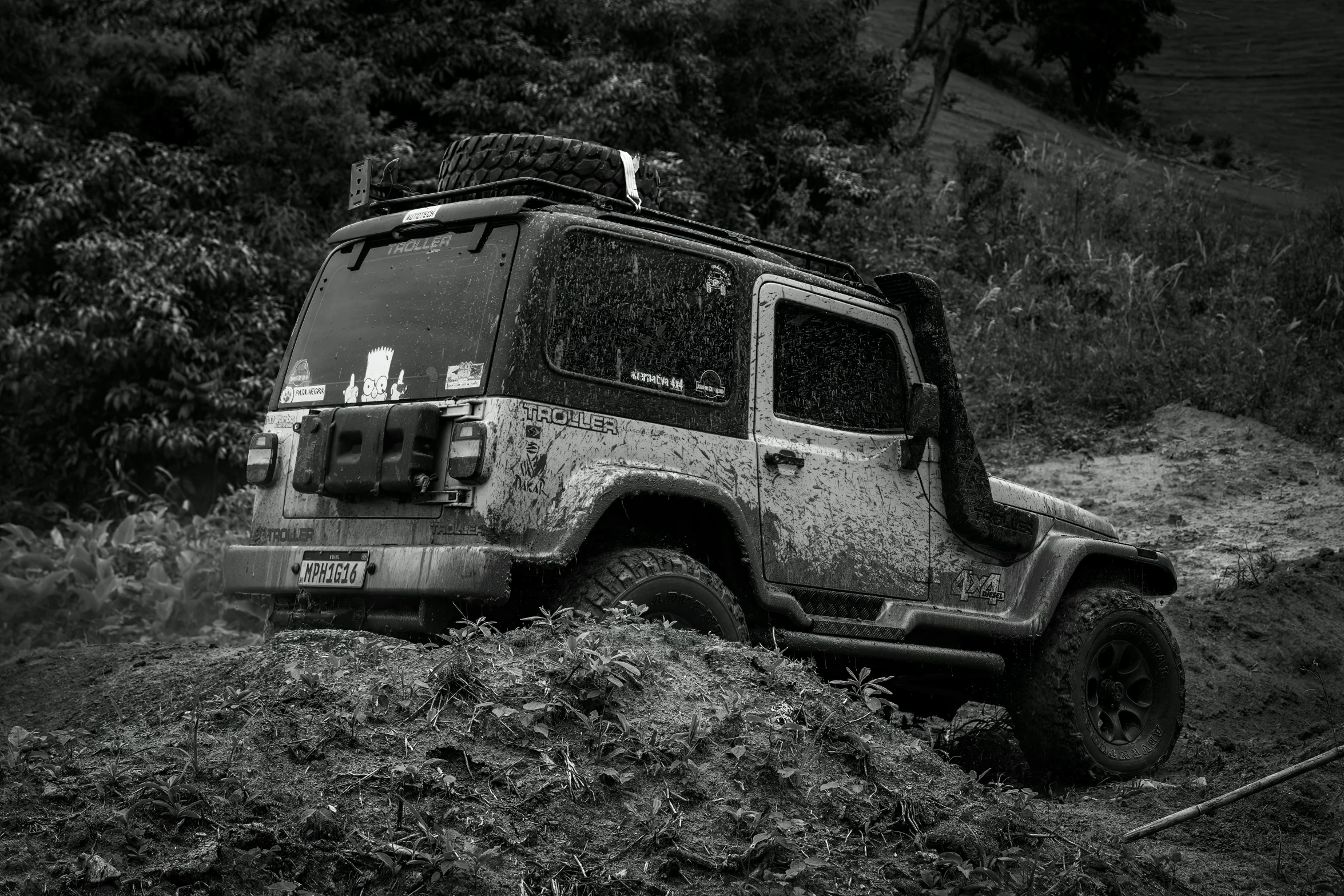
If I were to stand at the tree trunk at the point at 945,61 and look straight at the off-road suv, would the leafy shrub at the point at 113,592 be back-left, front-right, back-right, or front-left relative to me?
front-right

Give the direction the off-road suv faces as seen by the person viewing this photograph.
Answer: facing away from the viewer and to the right of the viewer

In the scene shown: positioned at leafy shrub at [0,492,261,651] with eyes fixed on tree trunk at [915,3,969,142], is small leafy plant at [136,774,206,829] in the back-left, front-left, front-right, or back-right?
back-right

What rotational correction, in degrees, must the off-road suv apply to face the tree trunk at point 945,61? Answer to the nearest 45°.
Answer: approximately 45° to its left

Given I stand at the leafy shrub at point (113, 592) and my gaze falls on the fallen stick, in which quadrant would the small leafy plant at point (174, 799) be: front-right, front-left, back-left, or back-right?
front-right

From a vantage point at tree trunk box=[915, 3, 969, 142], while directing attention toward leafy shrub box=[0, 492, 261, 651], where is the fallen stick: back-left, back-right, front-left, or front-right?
front-left

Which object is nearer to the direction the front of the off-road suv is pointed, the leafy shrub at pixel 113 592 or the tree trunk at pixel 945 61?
the tree trunk

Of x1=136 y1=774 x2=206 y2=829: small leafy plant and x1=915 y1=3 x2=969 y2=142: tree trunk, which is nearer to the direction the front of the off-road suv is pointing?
the tree trunk

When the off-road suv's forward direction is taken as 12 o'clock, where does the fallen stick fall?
The fallen stick is roughly at 2 o'clock from the off-road suv.

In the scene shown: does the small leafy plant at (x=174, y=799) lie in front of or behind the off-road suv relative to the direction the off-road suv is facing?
behind

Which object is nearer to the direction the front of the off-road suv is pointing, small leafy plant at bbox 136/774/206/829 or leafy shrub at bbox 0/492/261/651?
the leafy shrub

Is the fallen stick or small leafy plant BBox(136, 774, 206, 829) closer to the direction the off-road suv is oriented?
the fallen stick

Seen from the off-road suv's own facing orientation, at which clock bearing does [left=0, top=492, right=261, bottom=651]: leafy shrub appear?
The leafy shrub is roughly at 9 o'clock from the off-road suv.

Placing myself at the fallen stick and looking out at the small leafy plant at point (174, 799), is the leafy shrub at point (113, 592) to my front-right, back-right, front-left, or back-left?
front-right
